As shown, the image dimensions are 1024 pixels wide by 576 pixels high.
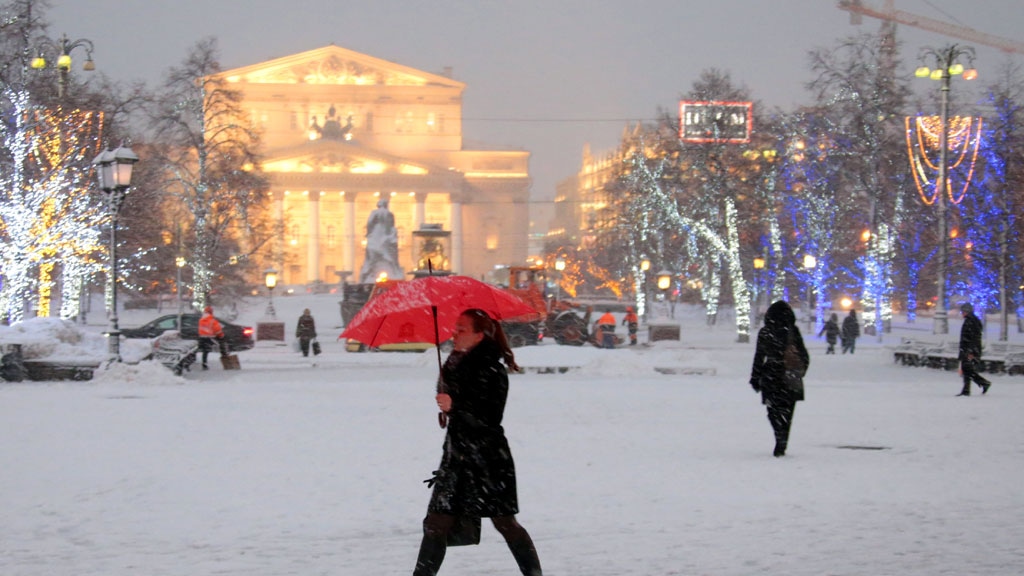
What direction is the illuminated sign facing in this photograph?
toward the camera

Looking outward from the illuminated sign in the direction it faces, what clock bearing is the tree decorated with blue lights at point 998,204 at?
The tree decorated with blue lights is roughly at 10 o'clock from the illuminated sign.

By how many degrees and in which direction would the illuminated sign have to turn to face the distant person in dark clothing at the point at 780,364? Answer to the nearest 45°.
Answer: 0° — it already faces them

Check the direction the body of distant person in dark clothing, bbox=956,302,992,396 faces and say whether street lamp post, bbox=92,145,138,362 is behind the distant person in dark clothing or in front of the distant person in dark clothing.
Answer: in front

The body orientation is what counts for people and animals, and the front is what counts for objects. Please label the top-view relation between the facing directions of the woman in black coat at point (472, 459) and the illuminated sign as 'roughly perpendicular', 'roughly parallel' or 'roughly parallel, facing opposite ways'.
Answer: roughly perpendicular

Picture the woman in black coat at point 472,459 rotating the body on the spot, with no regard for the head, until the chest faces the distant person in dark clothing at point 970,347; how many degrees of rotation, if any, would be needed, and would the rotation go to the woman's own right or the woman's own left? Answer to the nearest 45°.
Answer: approximately 135° to the woman's own right

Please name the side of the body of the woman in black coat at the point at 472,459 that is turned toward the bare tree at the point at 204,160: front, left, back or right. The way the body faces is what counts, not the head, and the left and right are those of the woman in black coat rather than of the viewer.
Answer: right

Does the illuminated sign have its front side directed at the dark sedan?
no

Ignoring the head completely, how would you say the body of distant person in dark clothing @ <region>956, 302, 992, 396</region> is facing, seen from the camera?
to the viewer's left

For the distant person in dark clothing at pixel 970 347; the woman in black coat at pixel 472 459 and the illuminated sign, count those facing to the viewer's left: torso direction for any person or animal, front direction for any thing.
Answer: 2

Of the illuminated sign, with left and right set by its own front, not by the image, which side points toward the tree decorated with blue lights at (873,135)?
left

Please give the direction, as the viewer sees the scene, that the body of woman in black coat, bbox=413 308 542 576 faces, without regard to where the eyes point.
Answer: to the viewer's left

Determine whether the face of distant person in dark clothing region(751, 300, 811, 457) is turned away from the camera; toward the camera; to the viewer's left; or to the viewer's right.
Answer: away from the camera

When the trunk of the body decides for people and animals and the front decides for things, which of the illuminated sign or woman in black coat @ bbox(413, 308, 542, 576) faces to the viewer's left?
the woman in black coat

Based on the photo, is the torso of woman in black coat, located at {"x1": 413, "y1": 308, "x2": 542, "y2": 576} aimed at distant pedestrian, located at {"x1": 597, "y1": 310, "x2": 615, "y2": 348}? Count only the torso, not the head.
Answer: no

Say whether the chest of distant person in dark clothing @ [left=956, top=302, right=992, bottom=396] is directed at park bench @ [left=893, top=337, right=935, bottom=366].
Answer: no

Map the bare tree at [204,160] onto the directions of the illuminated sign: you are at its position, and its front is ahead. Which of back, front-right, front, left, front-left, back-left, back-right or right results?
right
